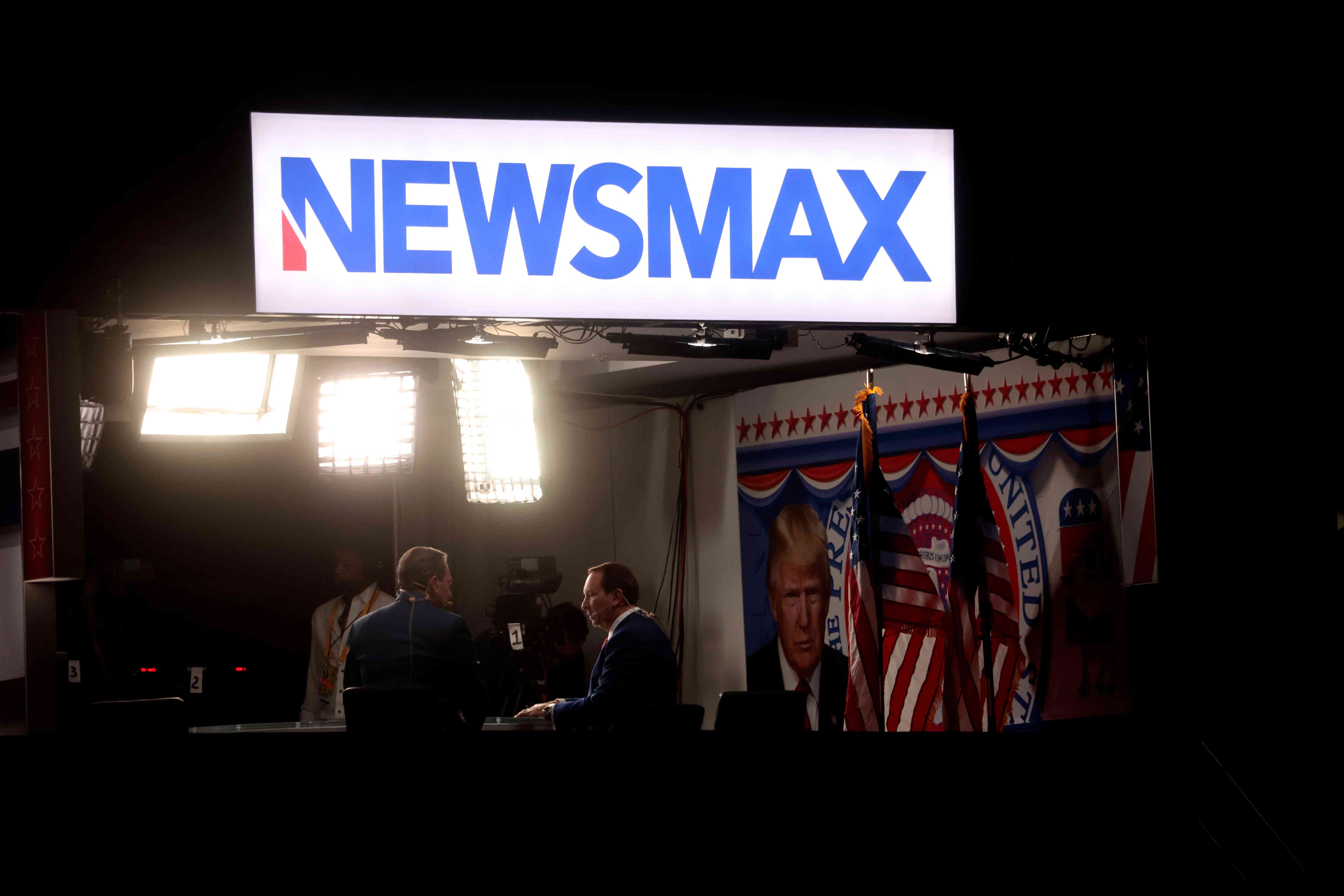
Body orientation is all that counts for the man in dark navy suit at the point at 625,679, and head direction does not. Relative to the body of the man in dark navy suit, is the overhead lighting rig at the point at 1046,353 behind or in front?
behind

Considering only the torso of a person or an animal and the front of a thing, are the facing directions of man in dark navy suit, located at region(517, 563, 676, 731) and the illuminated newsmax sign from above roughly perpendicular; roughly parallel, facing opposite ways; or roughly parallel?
roughly perpendicular

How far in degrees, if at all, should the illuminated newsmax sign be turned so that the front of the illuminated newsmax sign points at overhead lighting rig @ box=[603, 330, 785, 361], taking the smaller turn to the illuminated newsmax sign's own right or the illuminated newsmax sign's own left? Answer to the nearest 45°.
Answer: approximately 135° to the illuminated newsmax sign's own left

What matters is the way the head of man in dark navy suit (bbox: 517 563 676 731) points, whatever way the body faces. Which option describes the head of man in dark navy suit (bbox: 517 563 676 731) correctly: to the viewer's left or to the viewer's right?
to the viewer's left

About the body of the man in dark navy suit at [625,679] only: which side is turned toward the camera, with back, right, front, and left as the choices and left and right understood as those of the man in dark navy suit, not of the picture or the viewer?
left

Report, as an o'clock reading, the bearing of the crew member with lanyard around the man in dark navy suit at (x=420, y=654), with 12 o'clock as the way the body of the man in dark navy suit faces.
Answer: The crew member with lanyard is roughly at 10 o'clock from the man in dark navy suit.

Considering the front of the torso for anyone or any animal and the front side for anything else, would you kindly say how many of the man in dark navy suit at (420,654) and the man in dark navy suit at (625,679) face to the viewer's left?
1
